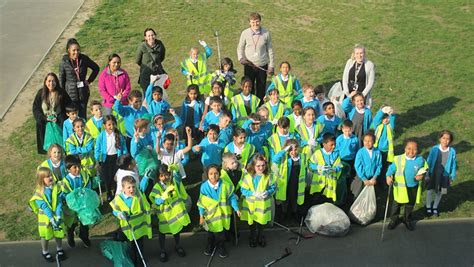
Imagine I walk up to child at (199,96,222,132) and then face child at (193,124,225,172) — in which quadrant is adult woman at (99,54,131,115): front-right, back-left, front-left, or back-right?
back-right

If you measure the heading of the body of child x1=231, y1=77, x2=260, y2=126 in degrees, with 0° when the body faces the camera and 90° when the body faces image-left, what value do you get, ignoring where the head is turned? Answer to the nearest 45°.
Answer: approximately 0°

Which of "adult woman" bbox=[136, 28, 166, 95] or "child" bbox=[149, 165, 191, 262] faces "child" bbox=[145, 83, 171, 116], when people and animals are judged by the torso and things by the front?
the adult woman

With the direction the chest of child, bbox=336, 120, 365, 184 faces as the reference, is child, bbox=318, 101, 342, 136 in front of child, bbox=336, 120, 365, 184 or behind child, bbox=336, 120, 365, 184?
behind

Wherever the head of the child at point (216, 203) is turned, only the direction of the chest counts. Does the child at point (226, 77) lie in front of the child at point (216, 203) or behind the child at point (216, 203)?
behind

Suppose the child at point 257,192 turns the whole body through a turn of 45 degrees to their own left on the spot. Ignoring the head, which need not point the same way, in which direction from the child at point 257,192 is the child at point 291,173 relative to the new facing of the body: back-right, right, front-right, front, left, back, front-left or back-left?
left

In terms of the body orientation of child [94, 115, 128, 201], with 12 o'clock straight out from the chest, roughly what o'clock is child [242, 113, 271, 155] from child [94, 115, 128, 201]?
child [242, 113, 271, 155] is roughly at 9 o'clock from child [94, 115, 128, 201].

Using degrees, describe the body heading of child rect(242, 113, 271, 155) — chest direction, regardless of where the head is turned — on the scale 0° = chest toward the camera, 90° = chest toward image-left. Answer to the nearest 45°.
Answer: approximately 0°

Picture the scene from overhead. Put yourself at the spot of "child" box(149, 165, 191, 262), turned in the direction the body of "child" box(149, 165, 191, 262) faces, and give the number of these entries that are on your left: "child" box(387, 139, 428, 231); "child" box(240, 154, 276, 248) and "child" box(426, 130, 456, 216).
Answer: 3

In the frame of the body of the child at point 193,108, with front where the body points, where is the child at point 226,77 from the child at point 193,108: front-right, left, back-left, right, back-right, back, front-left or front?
back-left
